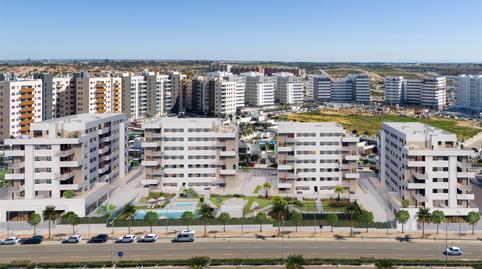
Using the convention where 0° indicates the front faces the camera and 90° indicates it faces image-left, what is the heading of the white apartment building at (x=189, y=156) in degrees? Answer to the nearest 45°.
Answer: approximately 0°

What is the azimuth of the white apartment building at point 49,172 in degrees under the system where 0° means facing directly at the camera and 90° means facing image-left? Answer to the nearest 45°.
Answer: approximately 0°

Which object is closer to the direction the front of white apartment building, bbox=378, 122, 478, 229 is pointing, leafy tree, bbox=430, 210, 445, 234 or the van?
the leafy tree

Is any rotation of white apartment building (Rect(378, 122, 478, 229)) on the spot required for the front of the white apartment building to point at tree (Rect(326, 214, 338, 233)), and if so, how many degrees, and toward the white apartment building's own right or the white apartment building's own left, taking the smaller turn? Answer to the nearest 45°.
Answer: approximately 45° to the white apartment building's own right

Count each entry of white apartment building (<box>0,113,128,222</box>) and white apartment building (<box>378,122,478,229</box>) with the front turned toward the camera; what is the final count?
2

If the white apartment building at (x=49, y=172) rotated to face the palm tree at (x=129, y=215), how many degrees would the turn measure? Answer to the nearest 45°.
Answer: approximately 45° to its left

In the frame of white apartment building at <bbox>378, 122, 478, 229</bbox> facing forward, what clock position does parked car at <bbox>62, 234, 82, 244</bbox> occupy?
The parked car is roughly at 2 o'clock from the white apartment building.
